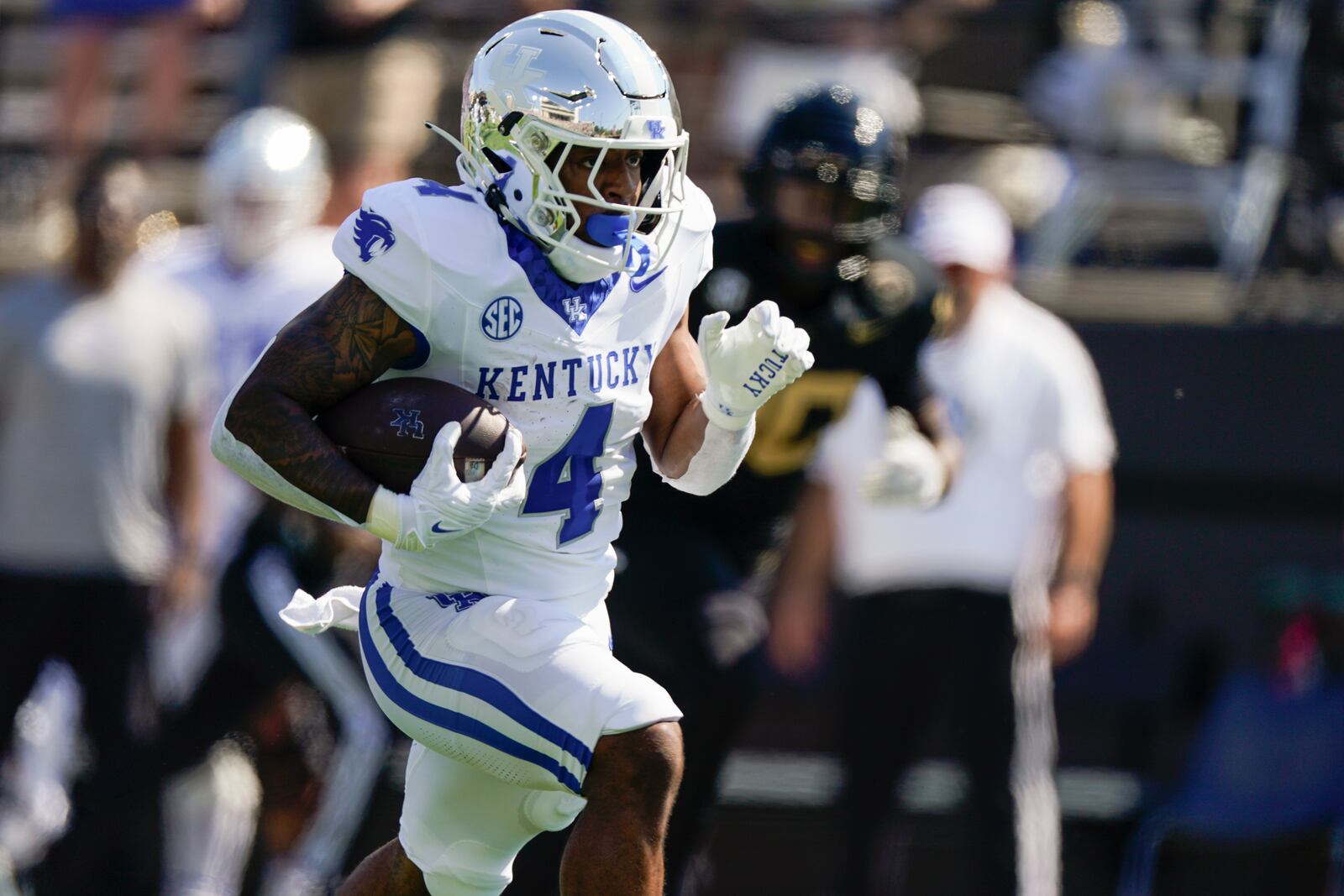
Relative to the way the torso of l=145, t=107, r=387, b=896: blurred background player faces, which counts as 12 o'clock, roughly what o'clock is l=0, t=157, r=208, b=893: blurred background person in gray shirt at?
l=0, t=157, r=208, b=893: blurred background person in gray shirt is roughly at 4 o'clock from l=145, t=107, r=387, b=896: blurred background player.

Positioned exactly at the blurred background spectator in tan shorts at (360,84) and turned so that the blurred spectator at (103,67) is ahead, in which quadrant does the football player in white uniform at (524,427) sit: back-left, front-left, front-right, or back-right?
back-left

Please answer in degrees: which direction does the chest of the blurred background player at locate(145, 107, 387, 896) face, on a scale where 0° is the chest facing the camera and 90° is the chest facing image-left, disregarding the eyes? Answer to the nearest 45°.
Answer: approximately 0°

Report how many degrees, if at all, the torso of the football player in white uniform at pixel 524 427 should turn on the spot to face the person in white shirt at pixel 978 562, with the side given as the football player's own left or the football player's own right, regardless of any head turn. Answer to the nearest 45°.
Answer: approximately 90° to the football player's own left

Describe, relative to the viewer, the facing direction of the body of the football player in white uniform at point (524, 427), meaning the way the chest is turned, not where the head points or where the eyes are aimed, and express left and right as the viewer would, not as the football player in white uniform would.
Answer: facing the viewer and to the right of the viewer

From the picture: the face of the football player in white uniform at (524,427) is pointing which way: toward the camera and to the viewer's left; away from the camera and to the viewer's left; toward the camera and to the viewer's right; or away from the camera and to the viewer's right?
toward the camera and to the viewer's right

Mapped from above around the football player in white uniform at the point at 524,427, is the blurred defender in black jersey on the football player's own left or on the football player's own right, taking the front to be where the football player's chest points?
on the football player's own left
